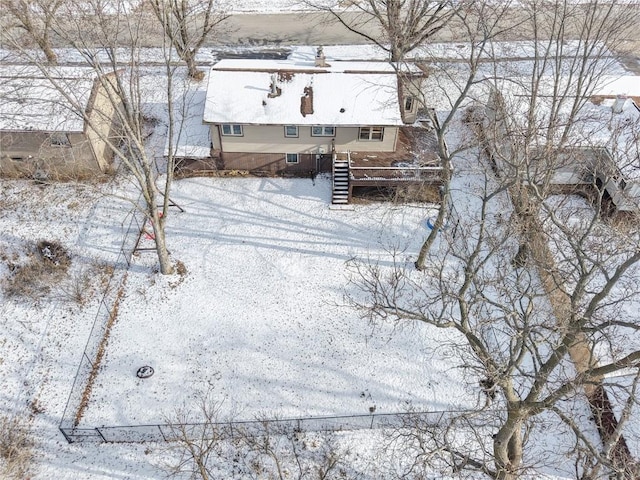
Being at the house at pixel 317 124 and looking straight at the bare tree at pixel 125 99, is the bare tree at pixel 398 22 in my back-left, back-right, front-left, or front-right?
back-right

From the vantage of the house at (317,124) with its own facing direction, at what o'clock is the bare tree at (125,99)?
The bare tree is roughly at 8 o'clock from the house.

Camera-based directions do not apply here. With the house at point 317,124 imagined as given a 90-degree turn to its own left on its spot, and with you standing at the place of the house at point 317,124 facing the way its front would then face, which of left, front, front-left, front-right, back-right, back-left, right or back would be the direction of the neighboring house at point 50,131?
front

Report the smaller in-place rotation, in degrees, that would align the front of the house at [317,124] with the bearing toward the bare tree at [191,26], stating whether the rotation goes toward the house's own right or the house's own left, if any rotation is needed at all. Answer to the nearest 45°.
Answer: approximately 45° to the house's own left

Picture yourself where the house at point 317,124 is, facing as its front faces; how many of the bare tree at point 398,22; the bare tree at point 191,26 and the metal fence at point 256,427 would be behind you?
1

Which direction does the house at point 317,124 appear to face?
away from the camera

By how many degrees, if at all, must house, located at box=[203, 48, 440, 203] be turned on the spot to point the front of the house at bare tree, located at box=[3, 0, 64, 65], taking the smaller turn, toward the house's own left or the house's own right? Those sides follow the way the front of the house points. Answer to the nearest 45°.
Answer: approximately 90° to the house's own left

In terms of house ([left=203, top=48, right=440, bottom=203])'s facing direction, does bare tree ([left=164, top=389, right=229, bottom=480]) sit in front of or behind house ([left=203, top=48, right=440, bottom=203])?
behind

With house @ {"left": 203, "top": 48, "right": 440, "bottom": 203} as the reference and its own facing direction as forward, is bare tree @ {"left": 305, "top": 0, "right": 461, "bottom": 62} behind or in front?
in front

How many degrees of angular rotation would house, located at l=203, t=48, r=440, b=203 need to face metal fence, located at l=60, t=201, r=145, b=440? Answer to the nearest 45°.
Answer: approximately 135° to its left
